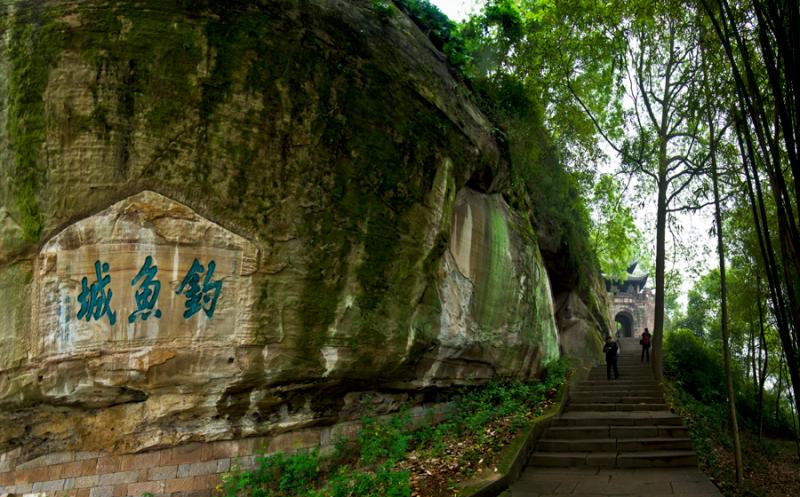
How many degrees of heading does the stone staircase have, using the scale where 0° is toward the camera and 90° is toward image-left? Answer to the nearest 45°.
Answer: approximately 0°

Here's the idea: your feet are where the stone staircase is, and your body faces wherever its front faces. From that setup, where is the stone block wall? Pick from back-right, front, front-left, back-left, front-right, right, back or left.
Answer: front-right
